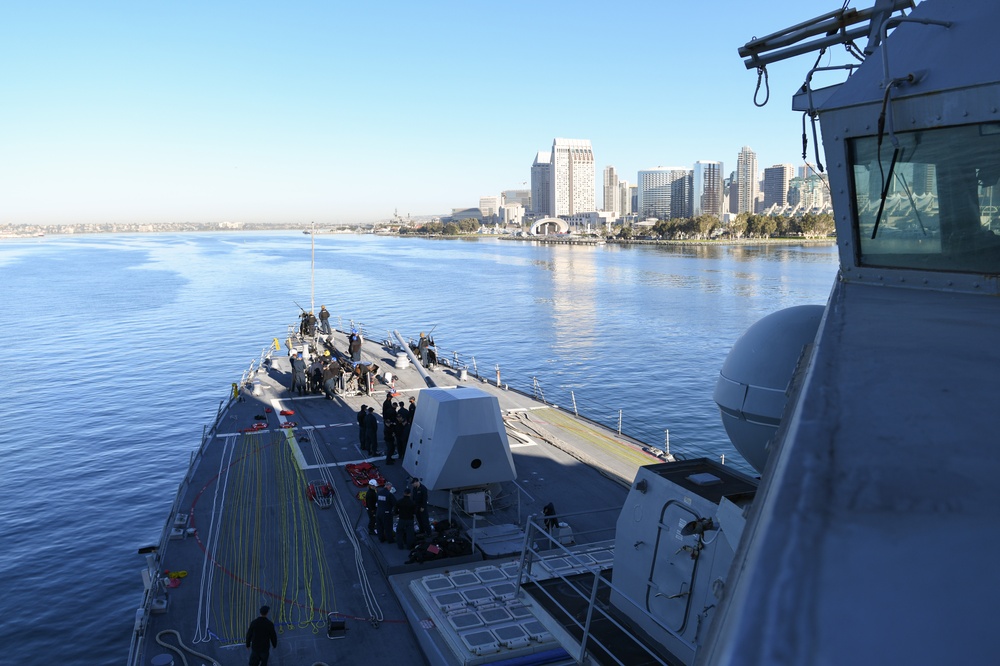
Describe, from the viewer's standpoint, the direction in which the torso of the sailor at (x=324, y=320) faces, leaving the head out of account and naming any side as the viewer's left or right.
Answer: facing away from the viewer

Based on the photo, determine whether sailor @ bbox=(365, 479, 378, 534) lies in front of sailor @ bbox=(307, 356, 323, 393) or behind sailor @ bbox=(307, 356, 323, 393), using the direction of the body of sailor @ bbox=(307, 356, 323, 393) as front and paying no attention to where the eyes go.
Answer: behind

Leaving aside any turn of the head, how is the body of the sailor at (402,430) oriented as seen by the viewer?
to the viewer's left

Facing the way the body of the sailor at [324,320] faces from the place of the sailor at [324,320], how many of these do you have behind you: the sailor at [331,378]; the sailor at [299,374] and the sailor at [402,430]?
3

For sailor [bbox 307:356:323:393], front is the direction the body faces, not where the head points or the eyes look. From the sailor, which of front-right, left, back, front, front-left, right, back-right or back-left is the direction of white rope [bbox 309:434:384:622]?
back

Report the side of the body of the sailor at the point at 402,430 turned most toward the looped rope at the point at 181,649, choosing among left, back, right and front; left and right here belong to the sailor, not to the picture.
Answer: left

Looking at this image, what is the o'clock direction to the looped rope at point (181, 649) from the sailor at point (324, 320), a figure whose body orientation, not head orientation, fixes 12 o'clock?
The looped rope is roughly at 6 o'clock from the sailor.

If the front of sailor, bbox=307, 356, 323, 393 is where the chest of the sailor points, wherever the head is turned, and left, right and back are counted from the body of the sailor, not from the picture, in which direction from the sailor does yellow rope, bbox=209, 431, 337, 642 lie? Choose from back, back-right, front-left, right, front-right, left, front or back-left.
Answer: back

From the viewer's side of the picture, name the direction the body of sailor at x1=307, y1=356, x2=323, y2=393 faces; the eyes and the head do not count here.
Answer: away from the camera
